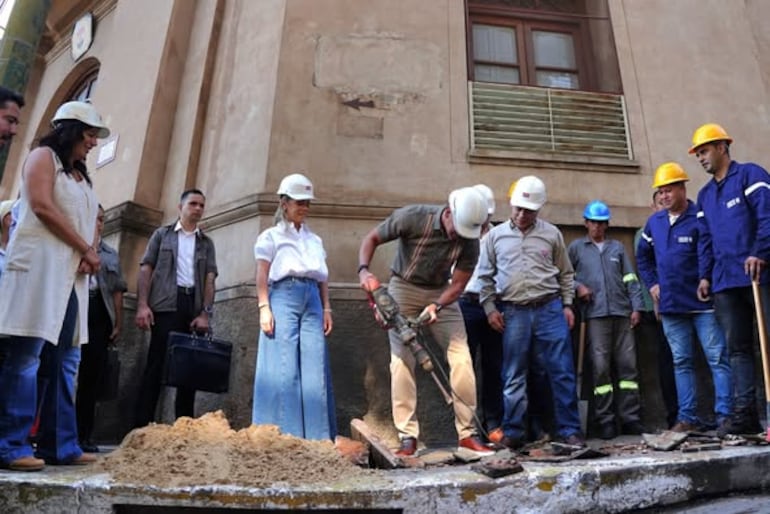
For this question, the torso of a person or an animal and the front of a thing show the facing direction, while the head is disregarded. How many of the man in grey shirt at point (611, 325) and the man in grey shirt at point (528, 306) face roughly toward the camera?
2

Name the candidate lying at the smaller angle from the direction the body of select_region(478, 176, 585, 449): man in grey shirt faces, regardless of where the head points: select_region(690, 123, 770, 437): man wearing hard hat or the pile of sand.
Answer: the pile of sand

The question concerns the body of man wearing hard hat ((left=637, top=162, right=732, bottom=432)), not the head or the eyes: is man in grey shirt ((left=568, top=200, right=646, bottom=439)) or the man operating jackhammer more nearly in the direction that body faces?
the man operating jackhammer
